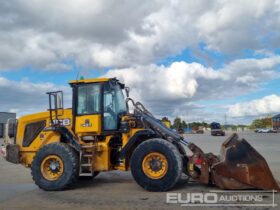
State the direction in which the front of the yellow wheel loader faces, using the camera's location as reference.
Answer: facing to the right of the viewer
